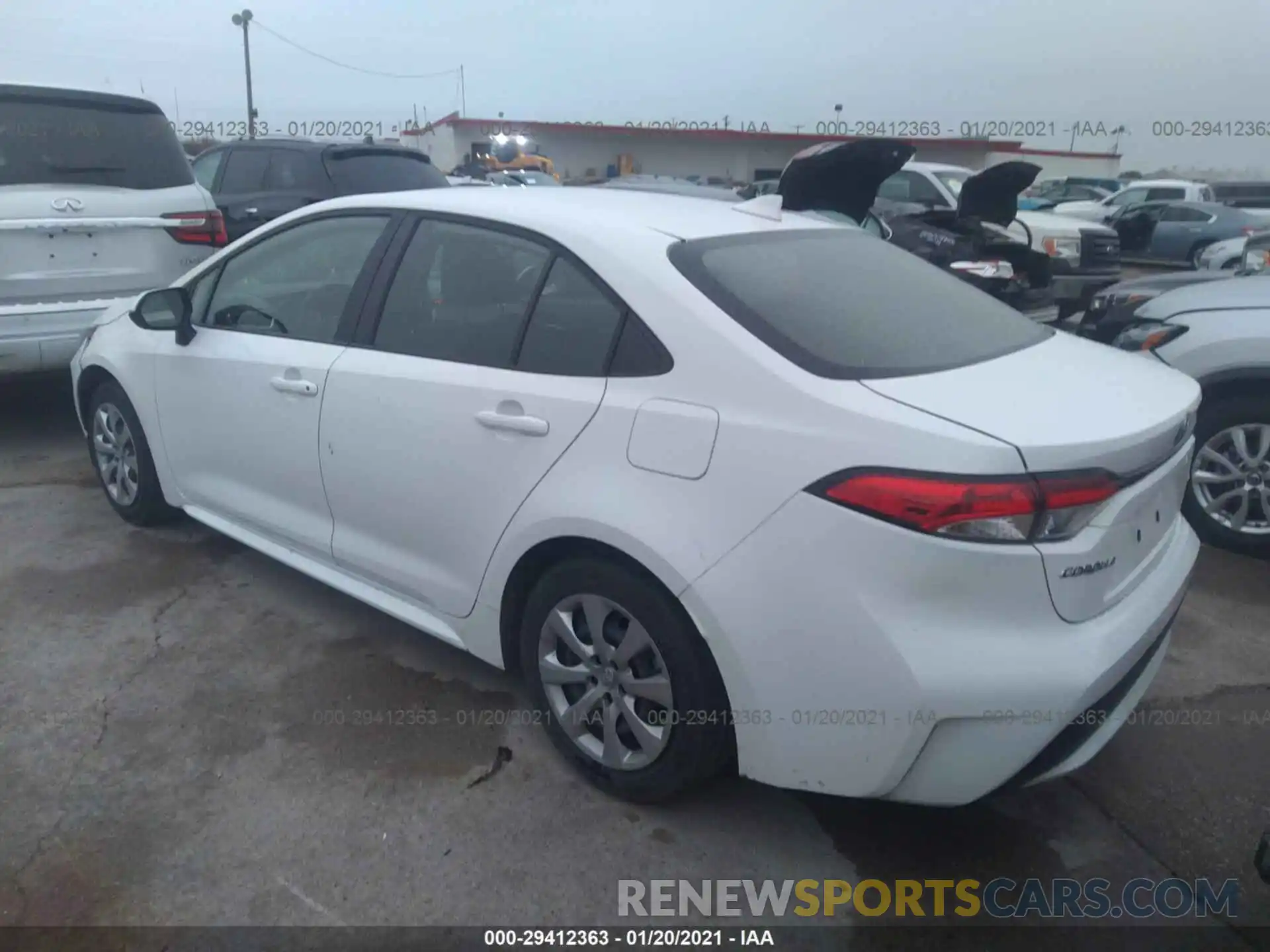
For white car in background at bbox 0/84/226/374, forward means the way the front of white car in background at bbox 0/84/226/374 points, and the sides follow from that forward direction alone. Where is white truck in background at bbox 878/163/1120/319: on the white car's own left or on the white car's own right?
on the white car's own right

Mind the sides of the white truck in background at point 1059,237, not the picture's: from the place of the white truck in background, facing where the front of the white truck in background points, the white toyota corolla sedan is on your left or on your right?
on your right

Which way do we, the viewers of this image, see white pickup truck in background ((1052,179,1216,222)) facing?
facing to the left of the viewer

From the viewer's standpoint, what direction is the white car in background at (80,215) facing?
away from the camera

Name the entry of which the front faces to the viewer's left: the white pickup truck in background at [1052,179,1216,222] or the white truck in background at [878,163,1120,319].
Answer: the white pickup truck in background at [1052,179,1216,222]

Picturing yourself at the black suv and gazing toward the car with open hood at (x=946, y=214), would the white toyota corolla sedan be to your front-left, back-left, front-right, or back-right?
front-right

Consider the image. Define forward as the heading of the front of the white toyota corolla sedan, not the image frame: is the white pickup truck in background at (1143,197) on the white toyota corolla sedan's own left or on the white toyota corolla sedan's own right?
on the white toyota corolla sedan's own right

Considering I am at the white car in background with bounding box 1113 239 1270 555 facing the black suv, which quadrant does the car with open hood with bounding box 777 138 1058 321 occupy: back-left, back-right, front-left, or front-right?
front-right

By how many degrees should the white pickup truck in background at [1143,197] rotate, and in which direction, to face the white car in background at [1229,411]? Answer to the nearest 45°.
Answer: approximately 90° to its left

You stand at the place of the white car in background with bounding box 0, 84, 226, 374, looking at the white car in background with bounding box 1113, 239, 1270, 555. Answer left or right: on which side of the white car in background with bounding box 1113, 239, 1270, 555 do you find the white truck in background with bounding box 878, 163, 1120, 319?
left

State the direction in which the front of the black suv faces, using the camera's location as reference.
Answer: facing away from the viewer and to the left of the viewer

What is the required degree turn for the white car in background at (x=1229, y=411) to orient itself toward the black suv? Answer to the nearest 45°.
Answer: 0° — it already faces it

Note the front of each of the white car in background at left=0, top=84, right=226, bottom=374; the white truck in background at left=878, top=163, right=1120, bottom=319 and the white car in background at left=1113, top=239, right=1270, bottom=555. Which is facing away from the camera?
the white car in background at left=0, top=84, right=226, bottom=374

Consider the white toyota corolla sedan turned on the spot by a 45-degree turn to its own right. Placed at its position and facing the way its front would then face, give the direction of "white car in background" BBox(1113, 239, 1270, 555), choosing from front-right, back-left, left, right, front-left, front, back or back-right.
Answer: front-right

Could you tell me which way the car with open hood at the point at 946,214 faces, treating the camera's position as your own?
facing the viewer and to the right of the viewer

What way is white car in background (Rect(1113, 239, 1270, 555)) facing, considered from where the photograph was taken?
facing to the left of the viewer

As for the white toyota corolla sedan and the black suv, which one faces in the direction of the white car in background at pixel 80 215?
the white toyota corolla sedan
